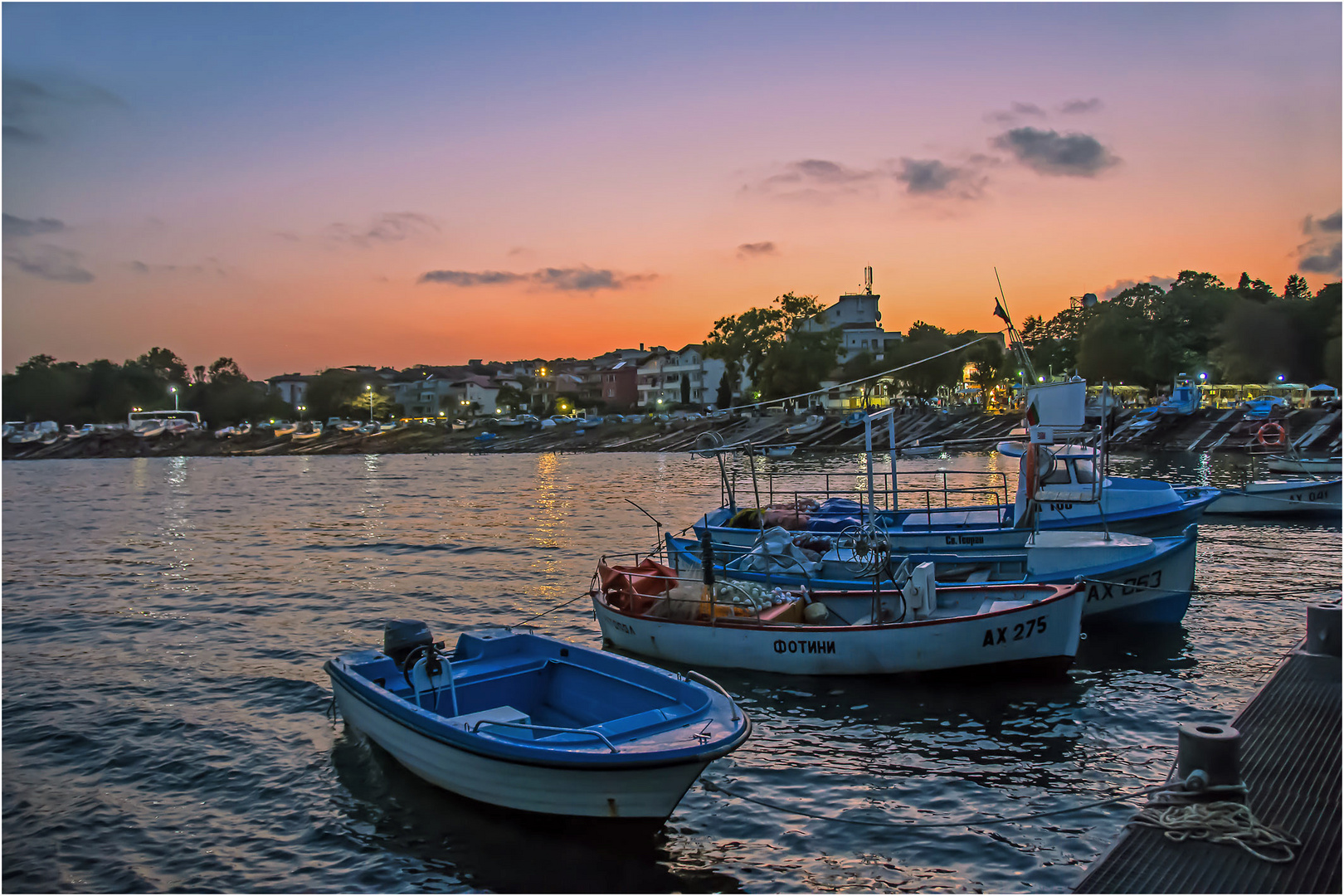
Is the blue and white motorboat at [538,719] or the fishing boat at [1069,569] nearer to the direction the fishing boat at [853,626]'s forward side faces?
the fishing boat

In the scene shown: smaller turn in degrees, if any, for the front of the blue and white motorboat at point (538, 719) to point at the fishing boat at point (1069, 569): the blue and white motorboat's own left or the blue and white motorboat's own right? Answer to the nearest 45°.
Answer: approximately 90° to the blue and white motorboat's own left

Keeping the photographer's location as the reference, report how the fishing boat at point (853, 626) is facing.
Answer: facing to the right of the viewer

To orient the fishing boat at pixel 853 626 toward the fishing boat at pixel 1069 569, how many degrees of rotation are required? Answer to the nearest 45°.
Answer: approximately 45° to its left

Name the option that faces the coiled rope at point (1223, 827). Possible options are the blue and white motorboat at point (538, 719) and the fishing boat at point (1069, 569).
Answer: the blue and white motorboat

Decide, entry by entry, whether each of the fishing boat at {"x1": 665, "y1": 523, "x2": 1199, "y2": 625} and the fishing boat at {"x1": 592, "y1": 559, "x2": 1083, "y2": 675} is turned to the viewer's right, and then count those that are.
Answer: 2

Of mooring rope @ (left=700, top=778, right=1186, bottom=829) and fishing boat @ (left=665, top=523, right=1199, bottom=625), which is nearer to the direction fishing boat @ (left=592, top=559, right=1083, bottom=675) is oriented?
the fishing boat

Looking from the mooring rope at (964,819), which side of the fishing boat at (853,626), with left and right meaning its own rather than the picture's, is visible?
right

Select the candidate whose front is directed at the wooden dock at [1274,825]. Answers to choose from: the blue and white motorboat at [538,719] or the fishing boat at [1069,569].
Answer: the blue and white motorboat

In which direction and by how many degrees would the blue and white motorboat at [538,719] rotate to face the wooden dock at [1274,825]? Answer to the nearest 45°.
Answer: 0° — it already faces it

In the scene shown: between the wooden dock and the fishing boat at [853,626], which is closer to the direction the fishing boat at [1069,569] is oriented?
the wooden dock

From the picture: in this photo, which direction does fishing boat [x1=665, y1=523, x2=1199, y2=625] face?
to the viewer's right

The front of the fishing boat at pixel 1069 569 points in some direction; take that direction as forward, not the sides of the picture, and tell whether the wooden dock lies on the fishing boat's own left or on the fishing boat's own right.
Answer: on the fishing boat's own right

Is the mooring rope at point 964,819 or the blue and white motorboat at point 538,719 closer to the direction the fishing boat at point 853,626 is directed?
the mooring rope

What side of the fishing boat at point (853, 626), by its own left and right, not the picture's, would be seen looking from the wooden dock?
right
